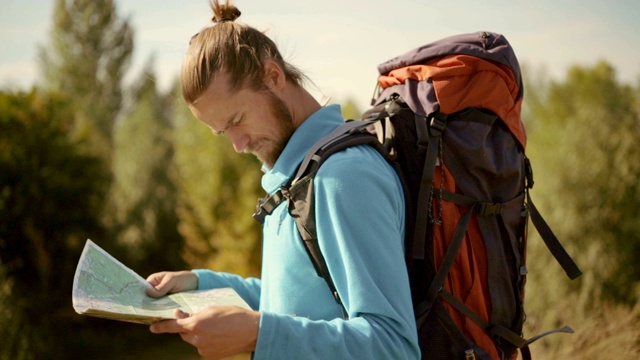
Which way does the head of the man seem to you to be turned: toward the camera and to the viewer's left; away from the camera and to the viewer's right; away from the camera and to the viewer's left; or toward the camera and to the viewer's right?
toward the camera and to the viewer's left

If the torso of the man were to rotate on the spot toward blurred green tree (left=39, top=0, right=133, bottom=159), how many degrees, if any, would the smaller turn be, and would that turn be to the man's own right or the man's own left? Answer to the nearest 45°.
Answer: approximately 90° to the man's own right

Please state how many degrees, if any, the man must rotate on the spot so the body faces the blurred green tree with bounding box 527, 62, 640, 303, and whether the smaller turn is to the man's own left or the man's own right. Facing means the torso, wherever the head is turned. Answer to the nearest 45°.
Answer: approximately 135° to the man's own right

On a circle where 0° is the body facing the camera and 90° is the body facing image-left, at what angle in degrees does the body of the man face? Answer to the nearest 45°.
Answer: approximately 90°

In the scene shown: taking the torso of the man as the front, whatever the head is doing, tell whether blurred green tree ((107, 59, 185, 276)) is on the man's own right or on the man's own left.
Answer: on the man's own right

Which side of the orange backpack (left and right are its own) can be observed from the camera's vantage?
right
